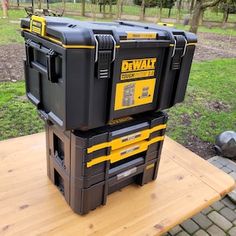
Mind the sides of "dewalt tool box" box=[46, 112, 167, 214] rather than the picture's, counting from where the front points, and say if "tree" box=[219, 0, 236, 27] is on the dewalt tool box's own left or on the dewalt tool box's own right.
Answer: on the dewalt tool box's own left

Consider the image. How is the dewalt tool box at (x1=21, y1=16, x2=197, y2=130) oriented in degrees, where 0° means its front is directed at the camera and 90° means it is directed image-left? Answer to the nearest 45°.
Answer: approximately 315°

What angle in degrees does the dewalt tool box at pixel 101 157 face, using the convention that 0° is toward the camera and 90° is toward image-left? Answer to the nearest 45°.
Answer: approximately 315°

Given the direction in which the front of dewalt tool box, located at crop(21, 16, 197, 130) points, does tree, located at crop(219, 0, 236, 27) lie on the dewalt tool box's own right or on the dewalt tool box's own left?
on the dewalt tool box's own left
